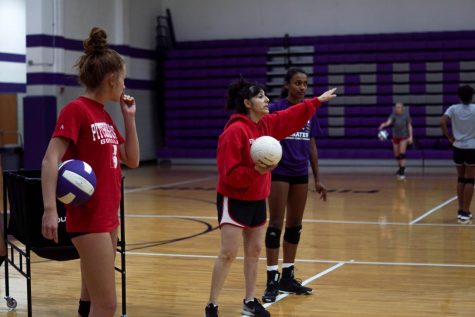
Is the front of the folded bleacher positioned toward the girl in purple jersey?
yes

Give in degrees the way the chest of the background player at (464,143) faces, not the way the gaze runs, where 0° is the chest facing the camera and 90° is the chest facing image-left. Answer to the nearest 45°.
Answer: approximately 180°

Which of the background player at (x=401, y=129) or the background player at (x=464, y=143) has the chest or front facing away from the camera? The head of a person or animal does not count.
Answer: the background player at (x=464, y=143)

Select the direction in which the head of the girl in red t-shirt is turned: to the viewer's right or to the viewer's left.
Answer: to the viewer's right

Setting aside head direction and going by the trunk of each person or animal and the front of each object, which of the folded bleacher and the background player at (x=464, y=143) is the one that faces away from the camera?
the background player

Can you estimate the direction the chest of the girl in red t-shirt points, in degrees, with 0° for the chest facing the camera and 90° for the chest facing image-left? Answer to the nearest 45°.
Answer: approximately 315°

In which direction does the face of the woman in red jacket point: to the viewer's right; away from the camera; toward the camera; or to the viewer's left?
to the viewer's right

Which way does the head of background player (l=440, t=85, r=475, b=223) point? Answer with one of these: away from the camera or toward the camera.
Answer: away from the camera

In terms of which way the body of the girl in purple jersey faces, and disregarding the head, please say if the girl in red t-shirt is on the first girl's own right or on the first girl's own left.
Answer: on the first girl's own right

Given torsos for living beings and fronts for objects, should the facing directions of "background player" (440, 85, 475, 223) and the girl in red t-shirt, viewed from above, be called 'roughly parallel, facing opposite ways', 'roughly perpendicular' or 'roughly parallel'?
roughly perpendicular

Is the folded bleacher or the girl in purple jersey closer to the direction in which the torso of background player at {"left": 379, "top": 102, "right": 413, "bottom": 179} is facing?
the girl in purple jersey
